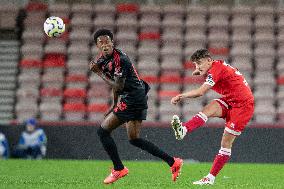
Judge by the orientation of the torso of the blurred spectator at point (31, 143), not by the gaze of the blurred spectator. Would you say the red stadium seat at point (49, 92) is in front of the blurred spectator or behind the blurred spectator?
behind

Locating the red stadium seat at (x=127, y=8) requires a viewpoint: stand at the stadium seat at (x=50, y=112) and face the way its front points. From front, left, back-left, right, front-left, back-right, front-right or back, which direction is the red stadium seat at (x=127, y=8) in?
back-left

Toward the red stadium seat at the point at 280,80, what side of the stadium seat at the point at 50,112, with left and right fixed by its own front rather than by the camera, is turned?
left

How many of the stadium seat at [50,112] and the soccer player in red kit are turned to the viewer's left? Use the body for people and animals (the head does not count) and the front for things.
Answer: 1

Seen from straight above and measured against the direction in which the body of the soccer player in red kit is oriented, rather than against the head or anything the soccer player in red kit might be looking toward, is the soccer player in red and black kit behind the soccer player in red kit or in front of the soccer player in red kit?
in front

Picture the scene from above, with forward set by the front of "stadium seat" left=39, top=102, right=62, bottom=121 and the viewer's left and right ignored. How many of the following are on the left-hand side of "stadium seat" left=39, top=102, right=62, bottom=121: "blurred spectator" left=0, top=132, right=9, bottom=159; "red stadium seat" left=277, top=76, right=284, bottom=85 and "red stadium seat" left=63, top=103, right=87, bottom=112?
2

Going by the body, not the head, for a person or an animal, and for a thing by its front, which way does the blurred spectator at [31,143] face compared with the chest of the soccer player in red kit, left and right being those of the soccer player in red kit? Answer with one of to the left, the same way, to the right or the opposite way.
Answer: to the left

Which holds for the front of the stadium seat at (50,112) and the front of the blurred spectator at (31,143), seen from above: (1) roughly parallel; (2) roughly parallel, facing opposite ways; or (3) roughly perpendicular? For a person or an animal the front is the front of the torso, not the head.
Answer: roughly parallel

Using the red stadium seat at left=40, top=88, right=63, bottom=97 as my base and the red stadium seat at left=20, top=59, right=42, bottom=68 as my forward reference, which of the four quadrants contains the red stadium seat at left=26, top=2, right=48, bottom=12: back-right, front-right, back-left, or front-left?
front-right

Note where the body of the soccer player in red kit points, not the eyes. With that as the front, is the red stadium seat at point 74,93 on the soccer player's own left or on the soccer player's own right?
on the soccer player's own right

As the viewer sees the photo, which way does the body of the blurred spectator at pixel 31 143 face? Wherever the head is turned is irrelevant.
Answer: toward the camera

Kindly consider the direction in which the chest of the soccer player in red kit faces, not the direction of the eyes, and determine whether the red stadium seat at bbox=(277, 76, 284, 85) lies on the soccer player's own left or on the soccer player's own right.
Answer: on the soccer player's own right

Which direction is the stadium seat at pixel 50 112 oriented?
toward the camera

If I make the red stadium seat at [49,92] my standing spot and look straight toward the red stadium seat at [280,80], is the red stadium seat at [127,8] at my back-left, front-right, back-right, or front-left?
front-left
